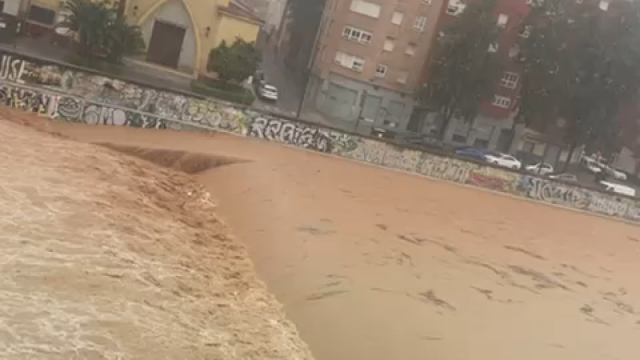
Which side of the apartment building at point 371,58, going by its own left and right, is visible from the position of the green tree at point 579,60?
left

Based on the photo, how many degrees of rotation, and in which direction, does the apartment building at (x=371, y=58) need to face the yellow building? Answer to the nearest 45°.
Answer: approximately 45° to its right

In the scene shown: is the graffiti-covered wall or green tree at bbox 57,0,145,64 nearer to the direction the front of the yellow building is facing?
the graffiti-covered wall

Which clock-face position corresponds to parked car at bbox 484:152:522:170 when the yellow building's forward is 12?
The parked car is roughly at 9 o'clock from the yellow building.

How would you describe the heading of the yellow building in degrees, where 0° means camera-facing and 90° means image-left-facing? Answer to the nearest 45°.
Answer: approximately 0°

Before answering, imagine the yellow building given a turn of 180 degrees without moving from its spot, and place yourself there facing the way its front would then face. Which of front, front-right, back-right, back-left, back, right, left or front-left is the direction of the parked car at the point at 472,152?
right

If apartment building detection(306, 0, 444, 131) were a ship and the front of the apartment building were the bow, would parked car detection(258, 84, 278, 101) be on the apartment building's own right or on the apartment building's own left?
on the apartment building's own right

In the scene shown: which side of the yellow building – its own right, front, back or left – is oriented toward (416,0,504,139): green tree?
left

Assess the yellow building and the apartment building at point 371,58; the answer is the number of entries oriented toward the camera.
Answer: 2

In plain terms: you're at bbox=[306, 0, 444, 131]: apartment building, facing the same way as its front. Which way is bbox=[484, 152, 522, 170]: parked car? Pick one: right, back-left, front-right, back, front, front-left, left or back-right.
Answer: left

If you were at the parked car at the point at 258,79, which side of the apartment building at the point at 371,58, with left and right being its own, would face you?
right

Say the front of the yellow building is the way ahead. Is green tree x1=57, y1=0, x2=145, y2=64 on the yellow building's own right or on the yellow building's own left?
on the yellow building's own right
